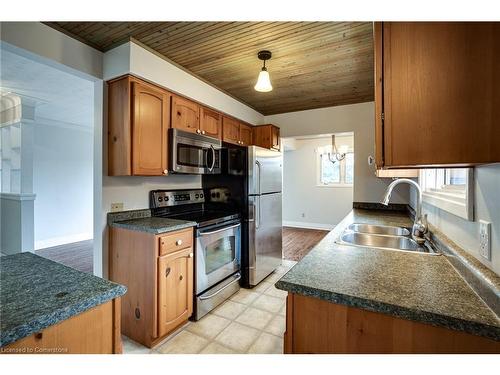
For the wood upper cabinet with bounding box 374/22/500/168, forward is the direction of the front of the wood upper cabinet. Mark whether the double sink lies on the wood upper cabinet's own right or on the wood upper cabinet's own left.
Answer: on the wood upper cabinet's own right

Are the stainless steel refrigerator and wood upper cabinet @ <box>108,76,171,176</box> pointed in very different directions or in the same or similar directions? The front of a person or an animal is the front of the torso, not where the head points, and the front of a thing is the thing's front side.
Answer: same or similar directions

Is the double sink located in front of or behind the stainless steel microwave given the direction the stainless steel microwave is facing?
in front

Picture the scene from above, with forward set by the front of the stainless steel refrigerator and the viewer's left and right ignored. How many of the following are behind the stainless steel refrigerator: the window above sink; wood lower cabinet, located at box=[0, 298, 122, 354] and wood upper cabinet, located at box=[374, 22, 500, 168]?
0

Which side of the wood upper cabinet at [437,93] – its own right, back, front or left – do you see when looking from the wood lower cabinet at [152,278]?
front

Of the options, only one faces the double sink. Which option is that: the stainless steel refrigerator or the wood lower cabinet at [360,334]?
the stainless steel refrigerator

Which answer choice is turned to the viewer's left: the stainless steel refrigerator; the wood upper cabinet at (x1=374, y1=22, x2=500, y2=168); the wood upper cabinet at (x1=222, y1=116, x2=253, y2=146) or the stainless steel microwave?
the wood upper cabinet at (x1=374, y1=22, x2=500, y2=168)

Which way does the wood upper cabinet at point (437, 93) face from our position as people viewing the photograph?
facing to the left of the viewer

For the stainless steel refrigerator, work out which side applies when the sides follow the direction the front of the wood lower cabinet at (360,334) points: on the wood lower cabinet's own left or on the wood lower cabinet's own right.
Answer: on the wood lower cabinet's own right

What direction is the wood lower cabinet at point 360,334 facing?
to the viewer's left

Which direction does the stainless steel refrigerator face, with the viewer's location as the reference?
facing the viewer and to the right of the viewer

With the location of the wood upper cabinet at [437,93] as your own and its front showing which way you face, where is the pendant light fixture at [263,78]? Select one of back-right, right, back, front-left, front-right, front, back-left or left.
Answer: front-right

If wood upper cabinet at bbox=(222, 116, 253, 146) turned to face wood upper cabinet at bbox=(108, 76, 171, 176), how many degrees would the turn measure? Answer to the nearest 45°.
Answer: approximately 90° to its right

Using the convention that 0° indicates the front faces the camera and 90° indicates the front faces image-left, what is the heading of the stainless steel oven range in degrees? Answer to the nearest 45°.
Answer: approximately 315°
